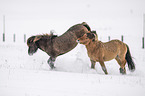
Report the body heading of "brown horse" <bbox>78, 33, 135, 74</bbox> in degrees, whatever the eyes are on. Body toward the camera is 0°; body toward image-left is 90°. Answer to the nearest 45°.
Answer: approximately 90°
